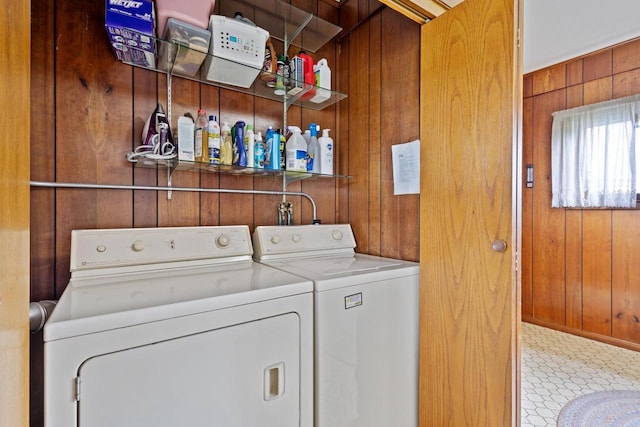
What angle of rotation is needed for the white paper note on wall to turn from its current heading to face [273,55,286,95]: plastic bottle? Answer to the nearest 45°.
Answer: approximately 45° to its right

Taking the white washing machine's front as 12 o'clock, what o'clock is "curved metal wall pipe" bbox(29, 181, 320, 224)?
The curved metal wall pipe is roughly at 5 o'clock from the white washing machine.

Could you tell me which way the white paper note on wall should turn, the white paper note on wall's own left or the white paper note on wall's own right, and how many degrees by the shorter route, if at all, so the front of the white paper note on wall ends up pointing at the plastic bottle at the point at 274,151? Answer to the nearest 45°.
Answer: approximately 45° to the white paper note on wall's own right

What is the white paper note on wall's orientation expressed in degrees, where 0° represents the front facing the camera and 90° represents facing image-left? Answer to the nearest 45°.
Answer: approximately 45°

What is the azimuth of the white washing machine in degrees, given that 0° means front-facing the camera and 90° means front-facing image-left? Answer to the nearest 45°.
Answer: approximately 315°

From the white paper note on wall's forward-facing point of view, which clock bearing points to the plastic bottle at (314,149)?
The plastic bottle is roughly at 2 o'clock from the white paper note on wall.

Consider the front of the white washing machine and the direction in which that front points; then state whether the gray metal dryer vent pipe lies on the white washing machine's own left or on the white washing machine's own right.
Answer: on the white washing machine's own right

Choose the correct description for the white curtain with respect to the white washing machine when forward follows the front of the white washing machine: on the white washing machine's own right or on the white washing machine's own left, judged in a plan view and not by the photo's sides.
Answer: on the white washing machine's own left

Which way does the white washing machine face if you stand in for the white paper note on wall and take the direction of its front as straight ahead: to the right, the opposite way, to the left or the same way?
to the left
